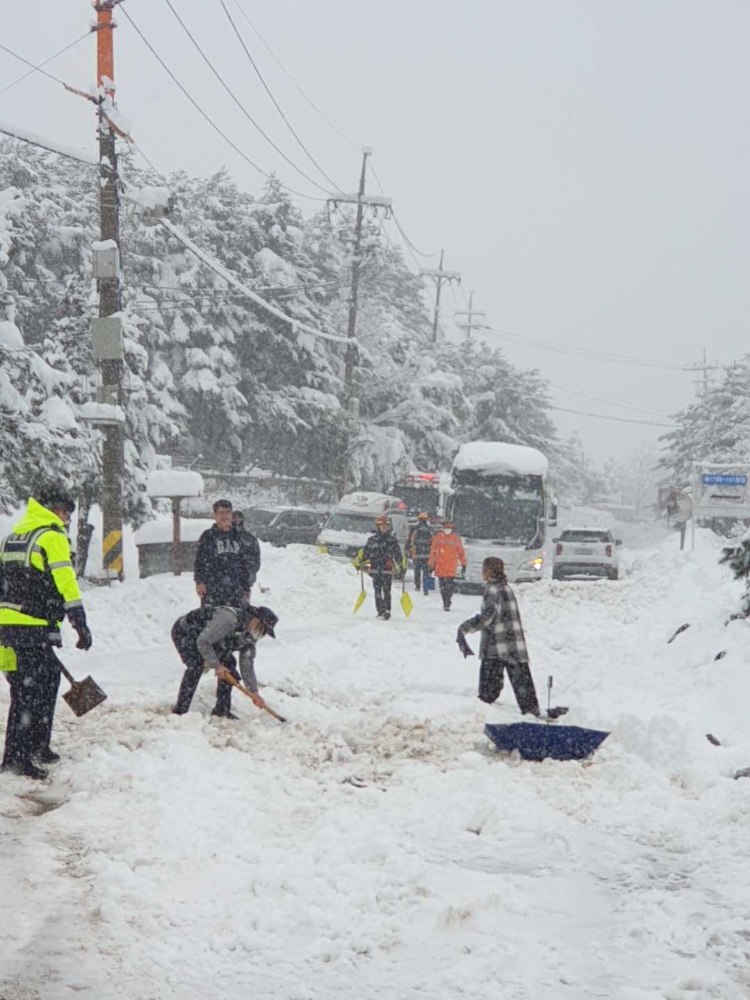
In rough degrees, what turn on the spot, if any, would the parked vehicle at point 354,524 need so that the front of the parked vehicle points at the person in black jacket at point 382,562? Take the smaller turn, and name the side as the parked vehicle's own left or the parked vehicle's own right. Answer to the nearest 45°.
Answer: approximately 45° to the parked vehicle's own left

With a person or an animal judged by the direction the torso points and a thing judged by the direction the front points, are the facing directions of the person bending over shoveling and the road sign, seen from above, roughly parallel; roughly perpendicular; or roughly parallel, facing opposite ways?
roughly perpendicular

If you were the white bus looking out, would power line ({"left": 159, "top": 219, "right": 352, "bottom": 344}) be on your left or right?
on your right

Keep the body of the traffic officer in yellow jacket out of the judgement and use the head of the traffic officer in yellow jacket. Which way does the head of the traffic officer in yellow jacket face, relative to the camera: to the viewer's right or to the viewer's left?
to the viewer's right

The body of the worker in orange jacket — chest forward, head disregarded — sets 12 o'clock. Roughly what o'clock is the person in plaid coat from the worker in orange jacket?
The person in plaid coat is roughly at 12 o'clock from the worker in orange jacket.

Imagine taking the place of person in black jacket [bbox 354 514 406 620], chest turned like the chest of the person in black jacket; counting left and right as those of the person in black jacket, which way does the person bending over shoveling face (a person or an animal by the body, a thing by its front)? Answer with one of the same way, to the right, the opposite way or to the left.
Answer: to the left

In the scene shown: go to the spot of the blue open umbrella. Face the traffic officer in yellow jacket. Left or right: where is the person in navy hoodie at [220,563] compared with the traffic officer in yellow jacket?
right

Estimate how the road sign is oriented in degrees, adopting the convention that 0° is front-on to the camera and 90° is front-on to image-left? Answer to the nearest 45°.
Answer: approximately 0°

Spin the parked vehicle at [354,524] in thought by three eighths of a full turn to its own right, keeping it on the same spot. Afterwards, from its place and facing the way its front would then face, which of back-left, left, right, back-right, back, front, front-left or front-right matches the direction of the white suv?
right
